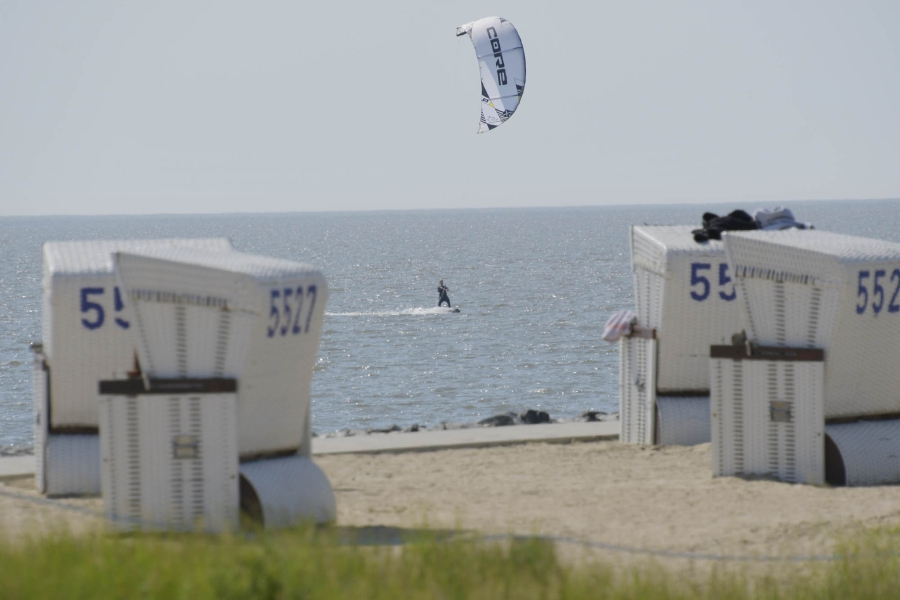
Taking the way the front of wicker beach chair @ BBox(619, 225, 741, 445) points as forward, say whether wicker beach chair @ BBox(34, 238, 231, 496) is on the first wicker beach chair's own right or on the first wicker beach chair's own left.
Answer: on the first wicker beach chair's own left

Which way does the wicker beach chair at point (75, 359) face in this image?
away from the camera

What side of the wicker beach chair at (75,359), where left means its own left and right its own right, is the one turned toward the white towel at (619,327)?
right

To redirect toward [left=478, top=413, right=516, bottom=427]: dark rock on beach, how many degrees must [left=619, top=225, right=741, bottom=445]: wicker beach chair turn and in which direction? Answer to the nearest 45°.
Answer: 0° — it already faces it

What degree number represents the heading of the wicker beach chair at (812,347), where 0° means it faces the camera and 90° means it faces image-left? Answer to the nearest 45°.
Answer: approximately 135°

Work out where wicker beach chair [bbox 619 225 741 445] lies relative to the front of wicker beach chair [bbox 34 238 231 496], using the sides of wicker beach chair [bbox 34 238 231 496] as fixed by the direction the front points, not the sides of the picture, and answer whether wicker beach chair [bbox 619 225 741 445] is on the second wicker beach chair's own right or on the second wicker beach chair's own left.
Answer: on the second wicker beach chair's own right
